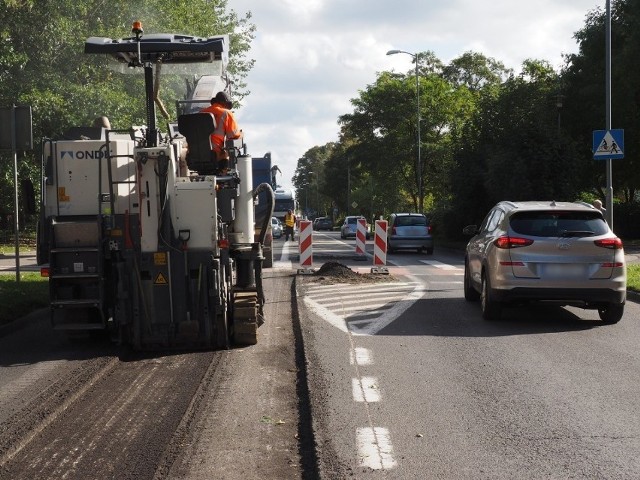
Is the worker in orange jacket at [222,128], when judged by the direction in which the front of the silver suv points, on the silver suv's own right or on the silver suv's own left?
on the silver suv's own left

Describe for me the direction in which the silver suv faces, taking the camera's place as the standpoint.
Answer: facing away from the viewer

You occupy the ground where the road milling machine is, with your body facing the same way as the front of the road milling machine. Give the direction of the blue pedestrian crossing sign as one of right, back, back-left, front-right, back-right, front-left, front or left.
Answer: front-right

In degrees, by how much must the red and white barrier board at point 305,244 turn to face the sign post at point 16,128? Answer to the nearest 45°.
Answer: approximately 45° to its right

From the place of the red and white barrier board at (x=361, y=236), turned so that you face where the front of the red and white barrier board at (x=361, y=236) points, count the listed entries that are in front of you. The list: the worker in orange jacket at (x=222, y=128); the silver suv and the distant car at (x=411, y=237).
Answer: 2

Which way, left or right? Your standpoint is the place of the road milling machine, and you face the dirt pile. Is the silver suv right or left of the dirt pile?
right

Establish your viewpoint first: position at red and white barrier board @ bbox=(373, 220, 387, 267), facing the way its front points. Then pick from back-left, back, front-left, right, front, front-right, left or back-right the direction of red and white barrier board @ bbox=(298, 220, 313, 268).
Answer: right

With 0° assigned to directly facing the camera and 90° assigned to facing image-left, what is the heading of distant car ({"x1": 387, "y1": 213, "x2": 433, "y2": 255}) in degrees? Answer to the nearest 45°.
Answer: approximately 180°

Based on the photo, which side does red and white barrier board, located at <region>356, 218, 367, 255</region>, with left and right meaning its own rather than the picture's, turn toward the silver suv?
front

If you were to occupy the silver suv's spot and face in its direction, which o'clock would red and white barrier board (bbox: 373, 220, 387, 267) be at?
The red and white barrier board is roughly at 11 o'clock from the silver suv.

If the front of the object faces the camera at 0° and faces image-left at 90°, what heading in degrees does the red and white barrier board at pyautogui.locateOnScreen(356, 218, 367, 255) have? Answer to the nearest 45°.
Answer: approximately 0°

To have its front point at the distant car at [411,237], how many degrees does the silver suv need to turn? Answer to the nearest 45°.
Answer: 0° — it already faces it

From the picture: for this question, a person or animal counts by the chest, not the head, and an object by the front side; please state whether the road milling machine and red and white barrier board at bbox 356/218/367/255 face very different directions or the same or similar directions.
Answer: very different directions

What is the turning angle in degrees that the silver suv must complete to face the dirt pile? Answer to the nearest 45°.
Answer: approximately 45° to its left

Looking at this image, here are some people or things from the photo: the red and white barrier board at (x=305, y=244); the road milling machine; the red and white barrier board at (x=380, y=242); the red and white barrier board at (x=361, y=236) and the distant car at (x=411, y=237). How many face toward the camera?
3
